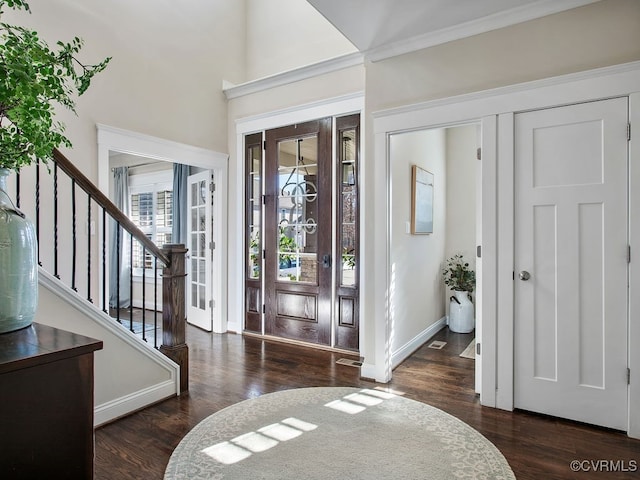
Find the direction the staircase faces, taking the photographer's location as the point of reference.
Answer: facing away from the viewer and to the right of the viewer

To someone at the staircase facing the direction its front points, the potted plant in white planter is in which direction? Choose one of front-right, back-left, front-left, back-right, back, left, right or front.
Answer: front-right

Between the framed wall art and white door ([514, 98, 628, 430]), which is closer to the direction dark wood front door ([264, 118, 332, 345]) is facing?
the white door

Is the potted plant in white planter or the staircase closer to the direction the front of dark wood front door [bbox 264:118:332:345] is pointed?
the staircase

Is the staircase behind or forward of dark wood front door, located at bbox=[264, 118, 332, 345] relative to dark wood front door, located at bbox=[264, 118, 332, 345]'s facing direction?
forward

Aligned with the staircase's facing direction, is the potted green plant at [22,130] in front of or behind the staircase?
behind

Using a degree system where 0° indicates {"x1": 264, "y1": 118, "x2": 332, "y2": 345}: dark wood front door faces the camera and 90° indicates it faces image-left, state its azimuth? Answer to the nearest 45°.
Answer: approximately 45°

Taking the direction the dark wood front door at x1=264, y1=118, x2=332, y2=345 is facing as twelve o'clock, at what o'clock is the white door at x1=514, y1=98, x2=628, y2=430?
The white door is roughly at 9 o'clock from the dark wood front door.

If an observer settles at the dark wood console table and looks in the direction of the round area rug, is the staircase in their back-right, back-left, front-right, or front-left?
front-left

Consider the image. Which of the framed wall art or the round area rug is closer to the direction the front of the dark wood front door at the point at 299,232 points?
the round area rug

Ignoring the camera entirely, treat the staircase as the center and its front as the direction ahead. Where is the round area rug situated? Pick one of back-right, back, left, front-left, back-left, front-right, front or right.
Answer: right

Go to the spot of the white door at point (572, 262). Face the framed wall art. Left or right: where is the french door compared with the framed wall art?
left

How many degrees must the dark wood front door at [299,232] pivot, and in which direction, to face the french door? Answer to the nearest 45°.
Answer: approximately 90° to its right
